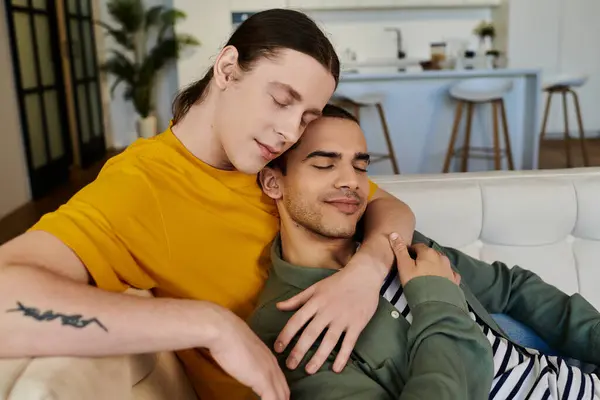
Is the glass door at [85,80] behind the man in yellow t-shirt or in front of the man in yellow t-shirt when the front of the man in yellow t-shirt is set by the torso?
behind

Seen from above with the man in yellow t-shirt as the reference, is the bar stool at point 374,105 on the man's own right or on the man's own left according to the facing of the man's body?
on the man's own left

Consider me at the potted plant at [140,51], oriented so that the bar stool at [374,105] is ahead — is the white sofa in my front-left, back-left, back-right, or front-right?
front-right

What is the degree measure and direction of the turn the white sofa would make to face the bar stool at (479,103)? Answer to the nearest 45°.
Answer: approximately 180°

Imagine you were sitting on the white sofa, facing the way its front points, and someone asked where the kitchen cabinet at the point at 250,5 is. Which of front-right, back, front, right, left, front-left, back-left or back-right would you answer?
back

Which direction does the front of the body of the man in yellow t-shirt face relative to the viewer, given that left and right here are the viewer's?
facing the viewer and to the right of the viewer

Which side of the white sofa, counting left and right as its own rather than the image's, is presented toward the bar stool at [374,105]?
back

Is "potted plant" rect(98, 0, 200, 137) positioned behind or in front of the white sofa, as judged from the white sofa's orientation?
behind

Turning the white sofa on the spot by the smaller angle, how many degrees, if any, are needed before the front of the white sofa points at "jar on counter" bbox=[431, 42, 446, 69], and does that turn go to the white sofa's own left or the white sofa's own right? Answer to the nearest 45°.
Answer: approximately 180°

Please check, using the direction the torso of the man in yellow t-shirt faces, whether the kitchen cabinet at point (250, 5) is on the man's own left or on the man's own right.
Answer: on the man's own left

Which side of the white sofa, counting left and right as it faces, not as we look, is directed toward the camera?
front

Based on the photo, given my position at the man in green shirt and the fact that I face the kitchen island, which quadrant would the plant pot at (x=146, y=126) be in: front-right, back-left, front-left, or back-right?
front-left

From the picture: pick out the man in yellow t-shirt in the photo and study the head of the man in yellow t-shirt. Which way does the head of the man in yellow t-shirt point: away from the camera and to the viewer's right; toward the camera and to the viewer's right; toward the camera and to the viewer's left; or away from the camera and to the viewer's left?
toward the camera and to the viewer's right

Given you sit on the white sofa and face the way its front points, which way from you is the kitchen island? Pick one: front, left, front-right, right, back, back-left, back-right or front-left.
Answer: back
